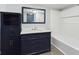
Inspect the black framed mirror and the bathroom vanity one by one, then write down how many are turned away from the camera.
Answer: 0

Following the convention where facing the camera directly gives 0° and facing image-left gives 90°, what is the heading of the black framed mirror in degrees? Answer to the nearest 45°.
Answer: approximately 315°

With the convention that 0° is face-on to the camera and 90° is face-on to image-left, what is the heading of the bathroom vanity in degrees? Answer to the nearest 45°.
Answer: approximately 315°
